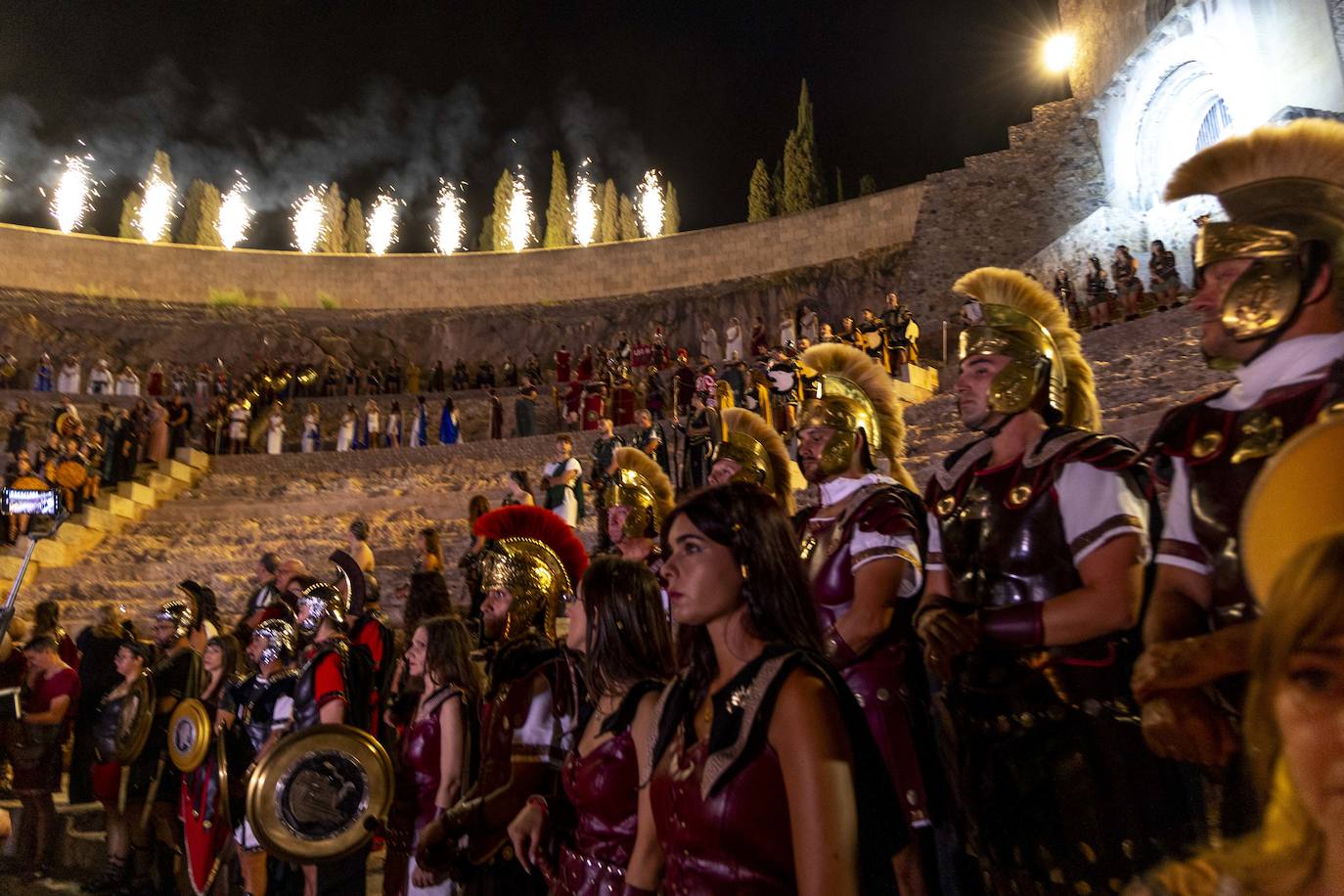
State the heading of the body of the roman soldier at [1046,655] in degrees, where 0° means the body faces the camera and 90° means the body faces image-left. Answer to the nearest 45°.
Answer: approximately 45°

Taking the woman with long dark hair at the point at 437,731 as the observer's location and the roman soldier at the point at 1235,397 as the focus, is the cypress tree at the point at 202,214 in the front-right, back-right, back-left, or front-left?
back-left

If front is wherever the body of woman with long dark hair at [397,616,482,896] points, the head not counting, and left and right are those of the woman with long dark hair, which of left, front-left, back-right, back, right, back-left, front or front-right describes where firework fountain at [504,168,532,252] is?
right

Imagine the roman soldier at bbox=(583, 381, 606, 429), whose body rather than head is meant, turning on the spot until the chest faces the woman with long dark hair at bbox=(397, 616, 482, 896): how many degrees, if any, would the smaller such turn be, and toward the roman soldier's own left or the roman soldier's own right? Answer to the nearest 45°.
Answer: approximately 45° to the roman soldier's own left

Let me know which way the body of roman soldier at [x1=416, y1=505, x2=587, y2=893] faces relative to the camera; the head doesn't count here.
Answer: to the viewer's left

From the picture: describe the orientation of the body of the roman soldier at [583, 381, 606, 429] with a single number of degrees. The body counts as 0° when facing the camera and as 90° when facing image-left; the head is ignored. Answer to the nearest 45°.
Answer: approximately 45°

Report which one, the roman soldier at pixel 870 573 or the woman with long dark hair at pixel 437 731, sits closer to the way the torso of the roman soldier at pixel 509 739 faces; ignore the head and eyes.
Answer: the woman with long dark hair

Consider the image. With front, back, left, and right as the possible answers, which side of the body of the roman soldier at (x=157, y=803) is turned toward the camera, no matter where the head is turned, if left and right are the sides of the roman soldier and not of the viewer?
left

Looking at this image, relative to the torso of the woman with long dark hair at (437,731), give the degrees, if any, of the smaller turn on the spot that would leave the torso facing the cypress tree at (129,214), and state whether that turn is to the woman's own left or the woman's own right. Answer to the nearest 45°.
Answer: approximately 90° to the woman's own right
